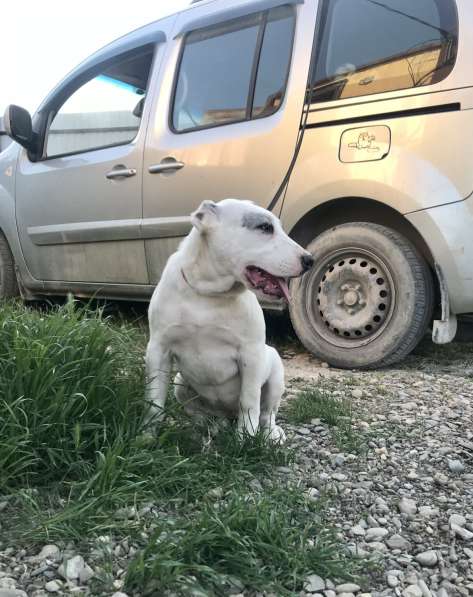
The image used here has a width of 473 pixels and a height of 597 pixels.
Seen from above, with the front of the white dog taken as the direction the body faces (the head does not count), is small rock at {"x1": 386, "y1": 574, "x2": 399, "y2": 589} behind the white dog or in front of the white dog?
in front

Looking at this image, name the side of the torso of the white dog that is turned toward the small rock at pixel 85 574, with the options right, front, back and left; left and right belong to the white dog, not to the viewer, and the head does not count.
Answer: front

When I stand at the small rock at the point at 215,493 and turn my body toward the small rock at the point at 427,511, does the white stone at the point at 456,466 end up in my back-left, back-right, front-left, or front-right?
front-left

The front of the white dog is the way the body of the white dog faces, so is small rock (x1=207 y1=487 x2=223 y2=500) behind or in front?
in front

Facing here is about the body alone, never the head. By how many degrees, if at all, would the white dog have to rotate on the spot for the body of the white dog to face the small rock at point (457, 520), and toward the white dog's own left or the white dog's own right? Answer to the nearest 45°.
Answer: approximately 45° to the white dog's own left

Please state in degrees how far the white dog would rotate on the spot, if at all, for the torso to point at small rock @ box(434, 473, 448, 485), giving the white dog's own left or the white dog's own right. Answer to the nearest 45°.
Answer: approximately 45° to the white dog's own left

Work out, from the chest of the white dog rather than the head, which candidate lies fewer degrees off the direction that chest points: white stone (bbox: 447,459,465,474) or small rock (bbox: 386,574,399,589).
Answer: the small rock

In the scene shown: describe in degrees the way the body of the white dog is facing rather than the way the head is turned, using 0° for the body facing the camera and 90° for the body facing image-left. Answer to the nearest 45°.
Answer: approximately 0°

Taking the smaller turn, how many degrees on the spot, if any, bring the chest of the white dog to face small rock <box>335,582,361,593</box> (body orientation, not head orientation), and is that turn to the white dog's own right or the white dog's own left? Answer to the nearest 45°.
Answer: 0° — it already faces it

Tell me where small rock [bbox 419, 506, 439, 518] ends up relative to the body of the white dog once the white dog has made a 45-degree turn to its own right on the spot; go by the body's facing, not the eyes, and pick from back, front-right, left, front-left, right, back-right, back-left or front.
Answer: left

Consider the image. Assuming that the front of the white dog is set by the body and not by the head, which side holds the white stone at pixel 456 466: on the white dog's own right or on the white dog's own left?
on the white dog's own left

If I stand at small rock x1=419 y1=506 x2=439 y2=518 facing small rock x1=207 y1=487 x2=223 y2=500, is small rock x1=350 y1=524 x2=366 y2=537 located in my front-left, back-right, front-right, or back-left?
front-left
